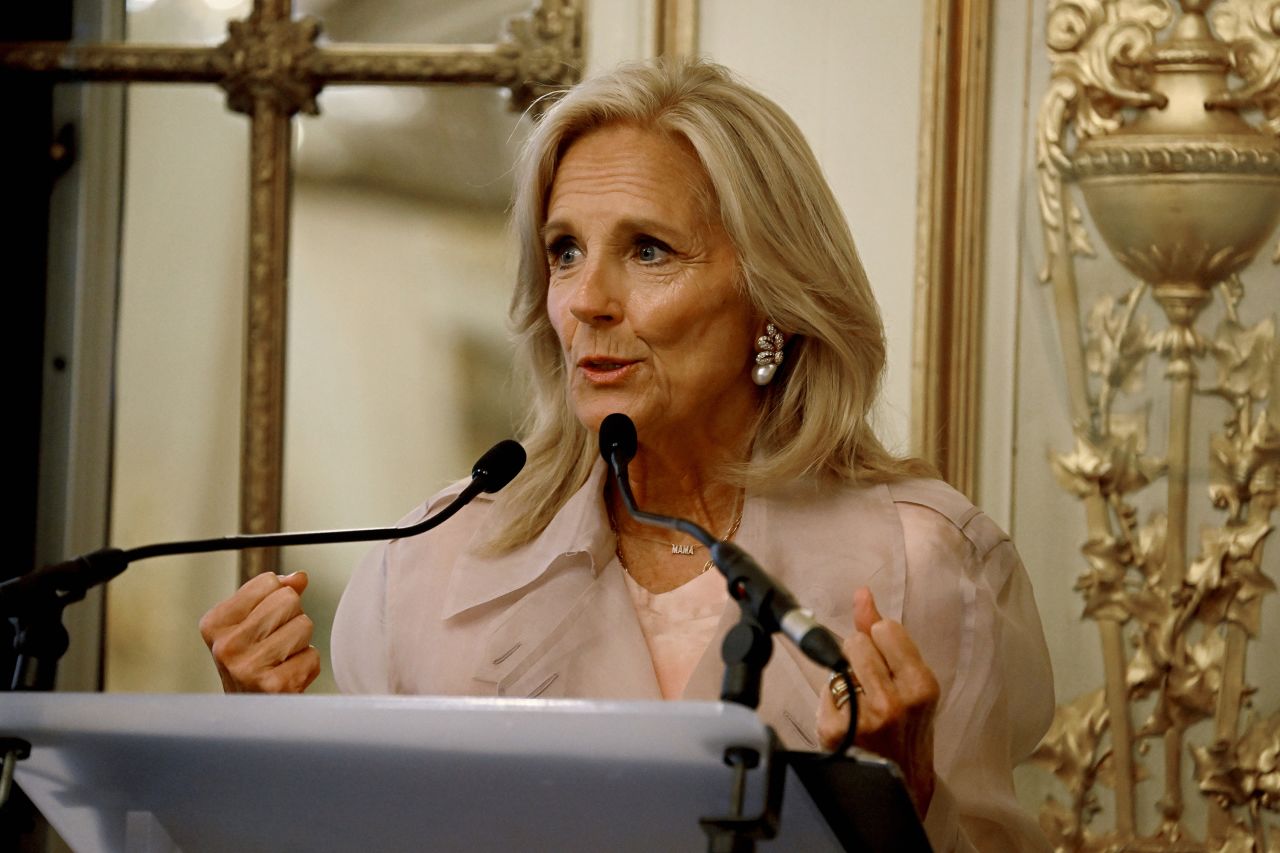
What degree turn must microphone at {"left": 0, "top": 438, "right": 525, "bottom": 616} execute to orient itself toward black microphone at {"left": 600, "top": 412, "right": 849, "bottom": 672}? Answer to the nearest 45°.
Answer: approximately 45° to its right

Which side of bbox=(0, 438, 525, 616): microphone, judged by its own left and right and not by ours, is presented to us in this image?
right

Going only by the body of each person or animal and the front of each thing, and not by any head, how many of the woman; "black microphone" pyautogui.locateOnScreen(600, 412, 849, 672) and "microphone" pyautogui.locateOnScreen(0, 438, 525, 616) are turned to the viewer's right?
1

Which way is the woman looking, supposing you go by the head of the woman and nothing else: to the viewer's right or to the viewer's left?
to the viewer's left

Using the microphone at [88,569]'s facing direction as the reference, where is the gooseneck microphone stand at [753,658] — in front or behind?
in front

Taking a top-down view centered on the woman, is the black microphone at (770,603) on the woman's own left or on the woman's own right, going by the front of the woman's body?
on the woman's own left

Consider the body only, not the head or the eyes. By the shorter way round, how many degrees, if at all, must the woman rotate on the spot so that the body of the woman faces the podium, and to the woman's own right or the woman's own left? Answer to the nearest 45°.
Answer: approximately 45° to the woman's own left

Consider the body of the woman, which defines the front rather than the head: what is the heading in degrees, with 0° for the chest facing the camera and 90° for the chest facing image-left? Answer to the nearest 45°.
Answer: approximately 45°

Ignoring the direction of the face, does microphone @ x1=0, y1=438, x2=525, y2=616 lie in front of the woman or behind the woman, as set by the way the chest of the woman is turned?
in front

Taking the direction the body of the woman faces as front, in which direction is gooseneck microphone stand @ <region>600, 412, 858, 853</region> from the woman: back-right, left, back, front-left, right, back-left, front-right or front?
front-left

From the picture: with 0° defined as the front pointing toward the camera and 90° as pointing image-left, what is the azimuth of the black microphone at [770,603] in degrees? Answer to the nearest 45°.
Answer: approximately 135°

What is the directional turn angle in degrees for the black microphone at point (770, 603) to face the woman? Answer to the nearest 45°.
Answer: approximately 45° to its right

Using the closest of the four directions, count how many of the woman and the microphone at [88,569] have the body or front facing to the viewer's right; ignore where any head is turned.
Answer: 1
